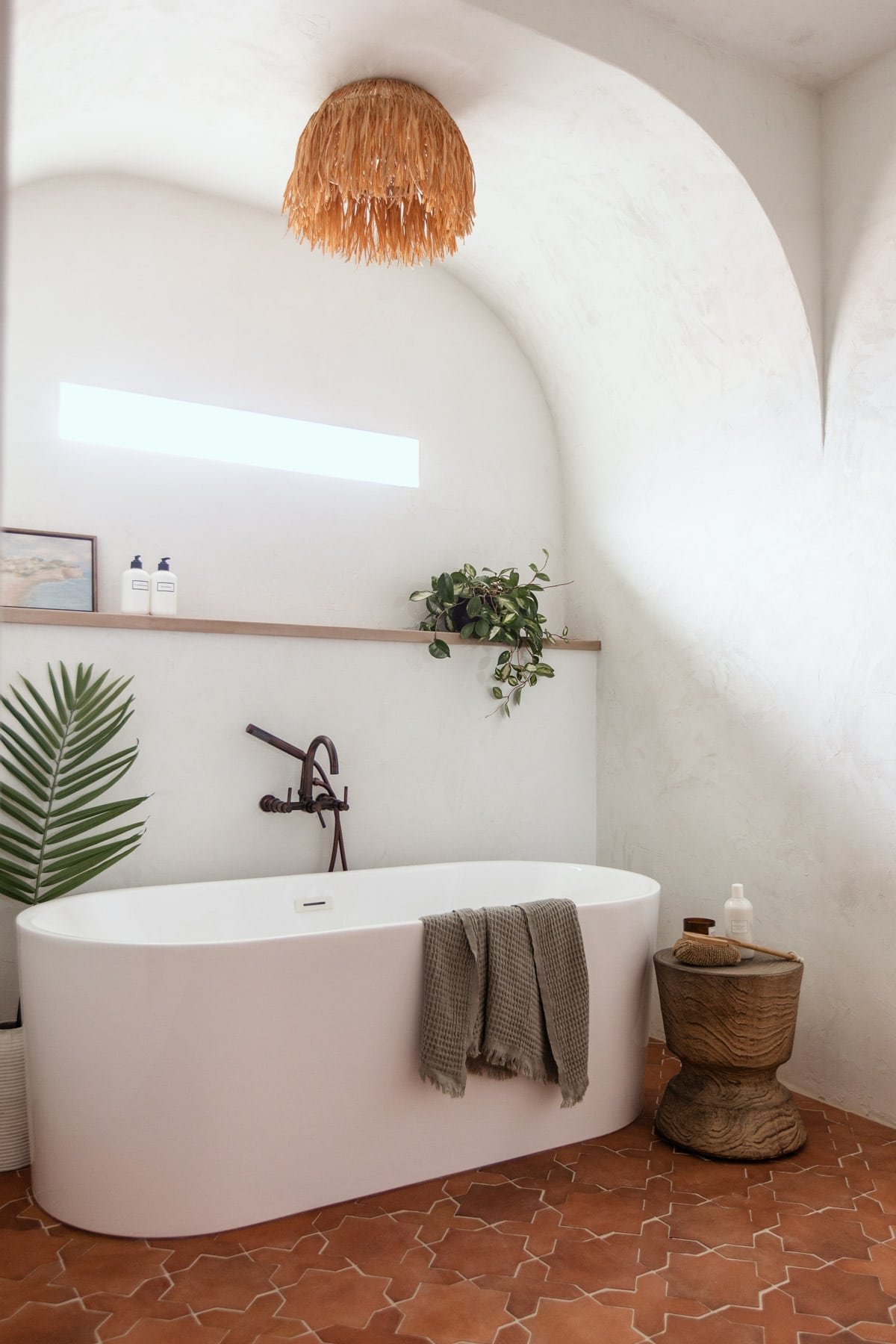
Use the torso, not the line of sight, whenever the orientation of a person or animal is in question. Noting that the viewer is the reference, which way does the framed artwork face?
facing the viewer and to the right of the viewer

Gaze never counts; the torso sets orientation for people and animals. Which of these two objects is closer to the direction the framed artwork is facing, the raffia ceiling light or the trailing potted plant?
the raffia ceiling light

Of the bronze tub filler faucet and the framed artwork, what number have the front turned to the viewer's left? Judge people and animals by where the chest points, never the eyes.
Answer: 0

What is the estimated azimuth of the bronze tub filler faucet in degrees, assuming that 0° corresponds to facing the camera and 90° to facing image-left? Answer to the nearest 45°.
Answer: approximately 315°

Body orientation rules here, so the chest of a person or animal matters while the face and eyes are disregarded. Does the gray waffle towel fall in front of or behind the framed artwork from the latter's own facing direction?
in front

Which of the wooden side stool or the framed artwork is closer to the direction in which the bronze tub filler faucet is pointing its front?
the wooden side stool

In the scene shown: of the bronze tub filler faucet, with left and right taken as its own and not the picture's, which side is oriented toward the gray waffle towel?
front

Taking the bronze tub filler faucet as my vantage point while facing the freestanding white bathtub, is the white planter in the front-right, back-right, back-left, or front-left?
front-right

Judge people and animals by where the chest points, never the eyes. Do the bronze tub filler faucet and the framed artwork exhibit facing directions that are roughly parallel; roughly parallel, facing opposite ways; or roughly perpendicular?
roughly parallel

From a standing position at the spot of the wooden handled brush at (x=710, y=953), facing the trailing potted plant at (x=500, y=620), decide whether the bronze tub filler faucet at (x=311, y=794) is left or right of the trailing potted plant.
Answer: left

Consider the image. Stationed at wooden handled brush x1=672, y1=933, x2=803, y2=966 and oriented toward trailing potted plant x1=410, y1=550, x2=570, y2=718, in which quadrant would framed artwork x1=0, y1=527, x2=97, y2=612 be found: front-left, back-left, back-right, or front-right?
front-left

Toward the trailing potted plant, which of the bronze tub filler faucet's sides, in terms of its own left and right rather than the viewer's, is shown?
left

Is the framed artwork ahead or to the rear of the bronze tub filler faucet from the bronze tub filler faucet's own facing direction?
to the rear
